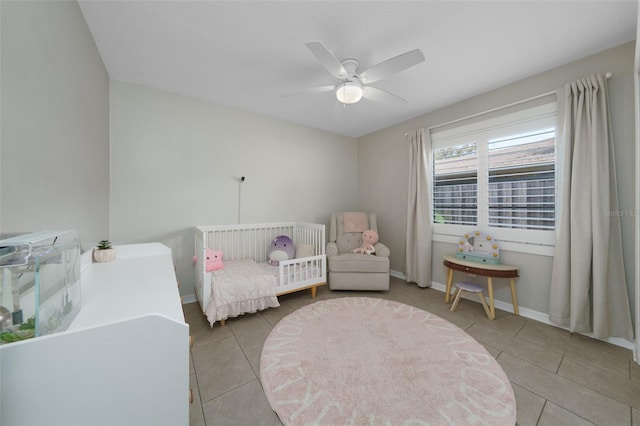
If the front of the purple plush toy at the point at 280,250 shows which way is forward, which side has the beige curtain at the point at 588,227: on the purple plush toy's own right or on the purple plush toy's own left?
on the purple plush toy's own left

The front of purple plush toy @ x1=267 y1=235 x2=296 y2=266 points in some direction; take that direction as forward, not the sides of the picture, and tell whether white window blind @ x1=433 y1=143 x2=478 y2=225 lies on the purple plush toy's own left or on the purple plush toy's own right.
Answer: on the purple plush toy's own left

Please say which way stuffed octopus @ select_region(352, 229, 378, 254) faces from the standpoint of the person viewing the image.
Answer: facing the viewer and to the left of the viewer

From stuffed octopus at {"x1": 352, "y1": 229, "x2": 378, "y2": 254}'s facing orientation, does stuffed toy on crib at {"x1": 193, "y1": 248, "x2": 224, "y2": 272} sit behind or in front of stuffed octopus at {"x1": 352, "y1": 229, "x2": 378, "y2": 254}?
in front

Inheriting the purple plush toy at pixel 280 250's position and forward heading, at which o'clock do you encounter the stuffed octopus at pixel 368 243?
the stuffed octopus at pixel 368 243 is roughly at 9 o'clock from the purple plush toy at pixel 280 250.

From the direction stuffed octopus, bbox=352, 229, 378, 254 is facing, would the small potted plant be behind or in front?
in front

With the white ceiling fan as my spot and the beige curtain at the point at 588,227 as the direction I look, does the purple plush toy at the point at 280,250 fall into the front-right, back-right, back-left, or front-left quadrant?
back-left

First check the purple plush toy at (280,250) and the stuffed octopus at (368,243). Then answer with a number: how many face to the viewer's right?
0

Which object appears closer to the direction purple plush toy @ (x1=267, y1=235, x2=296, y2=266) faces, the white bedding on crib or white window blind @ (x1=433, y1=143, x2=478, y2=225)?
the white bedding on crib

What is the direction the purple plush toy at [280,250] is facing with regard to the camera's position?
facing the viewer
